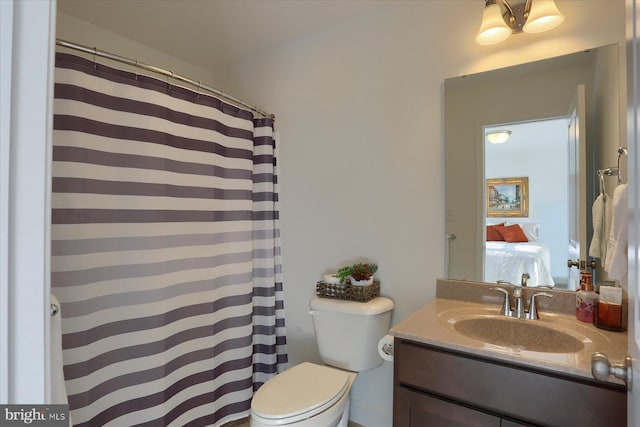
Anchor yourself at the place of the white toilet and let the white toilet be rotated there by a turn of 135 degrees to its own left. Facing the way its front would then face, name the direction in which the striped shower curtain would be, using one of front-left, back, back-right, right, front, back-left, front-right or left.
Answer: back

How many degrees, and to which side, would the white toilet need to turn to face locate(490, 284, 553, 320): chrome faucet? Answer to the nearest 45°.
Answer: approximately 135° to its left

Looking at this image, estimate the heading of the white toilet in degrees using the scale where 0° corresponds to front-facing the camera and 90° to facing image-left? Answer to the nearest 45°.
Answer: approximately 45°

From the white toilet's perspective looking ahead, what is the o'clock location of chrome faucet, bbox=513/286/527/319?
The chrome faucet is roughly at 8 o'clock from the white toilet.

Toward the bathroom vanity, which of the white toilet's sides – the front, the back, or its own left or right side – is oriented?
left
